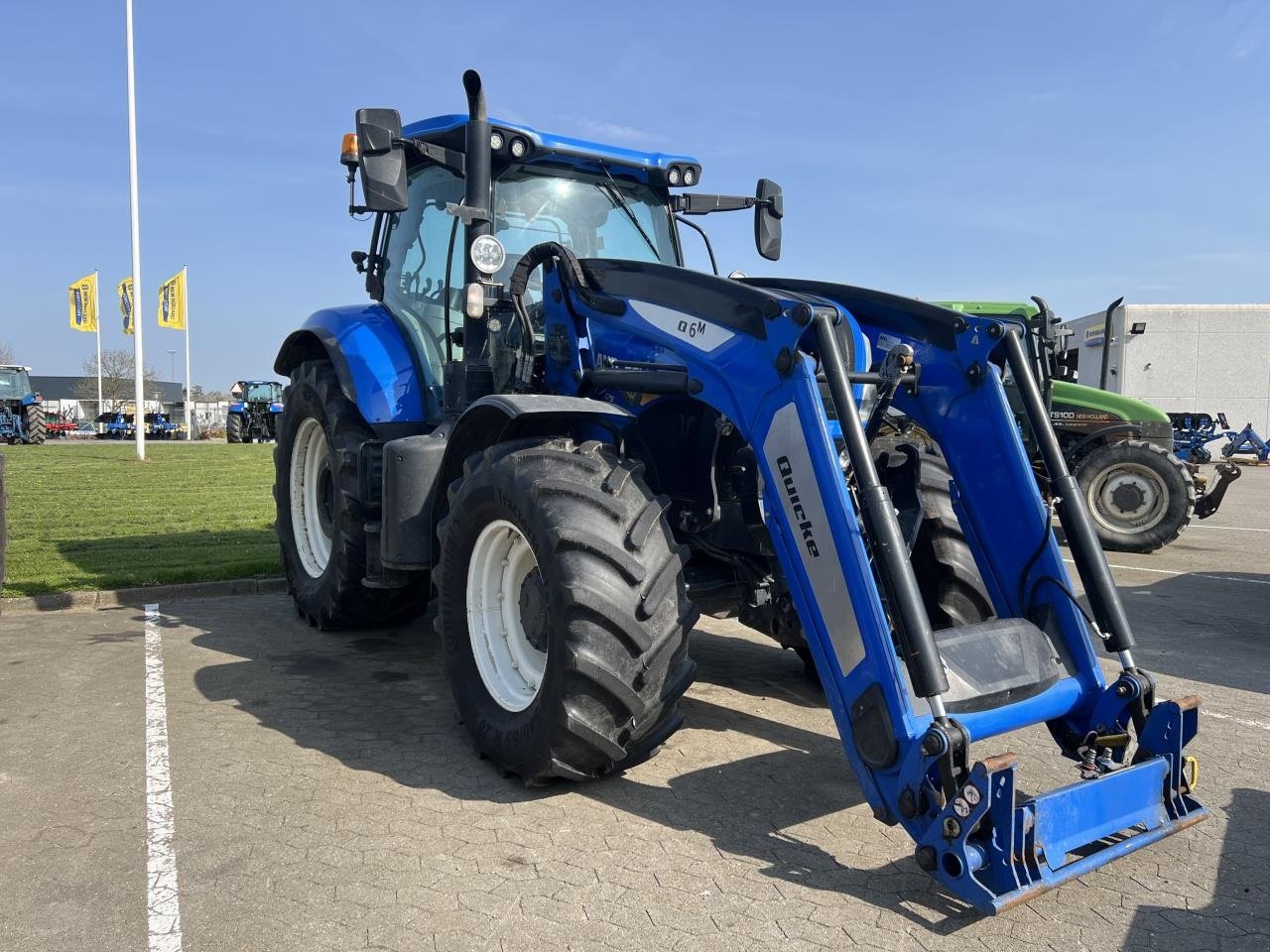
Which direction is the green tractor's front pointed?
to the viewer's right

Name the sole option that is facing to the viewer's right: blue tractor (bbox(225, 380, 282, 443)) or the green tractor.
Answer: the green tractor

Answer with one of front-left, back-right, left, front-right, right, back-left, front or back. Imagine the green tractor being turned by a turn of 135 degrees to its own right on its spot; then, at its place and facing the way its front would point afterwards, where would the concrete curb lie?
front

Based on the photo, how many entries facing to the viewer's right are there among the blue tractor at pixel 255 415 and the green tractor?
1

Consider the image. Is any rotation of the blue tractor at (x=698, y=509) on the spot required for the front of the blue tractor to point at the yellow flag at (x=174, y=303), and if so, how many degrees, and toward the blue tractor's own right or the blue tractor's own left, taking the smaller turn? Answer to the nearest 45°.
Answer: approximately 180°

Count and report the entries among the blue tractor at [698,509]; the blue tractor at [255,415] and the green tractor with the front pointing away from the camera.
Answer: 1

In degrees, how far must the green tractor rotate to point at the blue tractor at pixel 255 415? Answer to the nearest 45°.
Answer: approximately 135° to its left

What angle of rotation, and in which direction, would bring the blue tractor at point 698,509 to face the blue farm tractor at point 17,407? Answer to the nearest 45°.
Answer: approximately 180°

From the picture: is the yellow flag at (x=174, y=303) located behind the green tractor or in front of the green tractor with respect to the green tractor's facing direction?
behind

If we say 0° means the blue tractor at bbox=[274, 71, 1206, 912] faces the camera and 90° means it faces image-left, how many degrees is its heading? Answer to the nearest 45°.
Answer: approximately 315°
